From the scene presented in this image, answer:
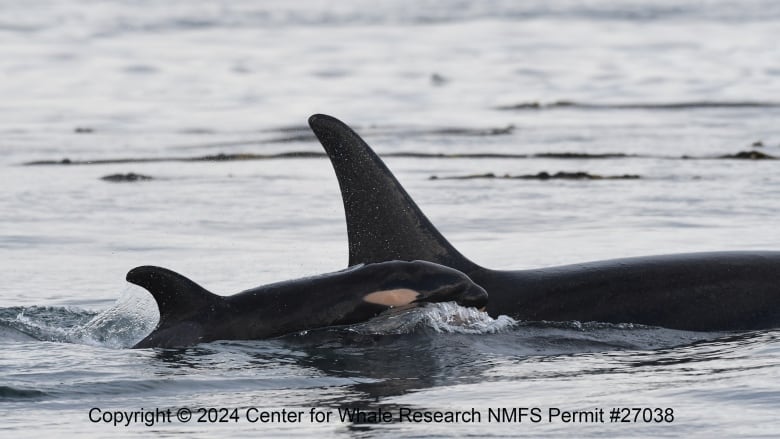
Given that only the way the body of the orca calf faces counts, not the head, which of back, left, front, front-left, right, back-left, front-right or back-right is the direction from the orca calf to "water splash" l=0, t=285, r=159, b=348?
back-left

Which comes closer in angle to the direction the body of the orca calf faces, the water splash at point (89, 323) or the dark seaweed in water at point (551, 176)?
the dark seaweed in water

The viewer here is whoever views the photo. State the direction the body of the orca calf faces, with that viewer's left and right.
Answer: facing to the right of the viewer

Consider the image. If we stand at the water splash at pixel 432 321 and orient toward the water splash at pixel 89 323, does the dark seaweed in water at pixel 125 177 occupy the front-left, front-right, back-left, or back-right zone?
front-right

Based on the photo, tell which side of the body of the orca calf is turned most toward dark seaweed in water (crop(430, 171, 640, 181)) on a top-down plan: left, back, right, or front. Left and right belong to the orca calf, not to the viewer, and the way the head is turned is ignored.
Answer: left

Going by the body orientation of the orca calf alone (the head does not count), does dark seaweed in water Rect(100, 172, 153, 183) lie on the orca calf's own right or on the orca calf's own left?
on the orca calf's own left
